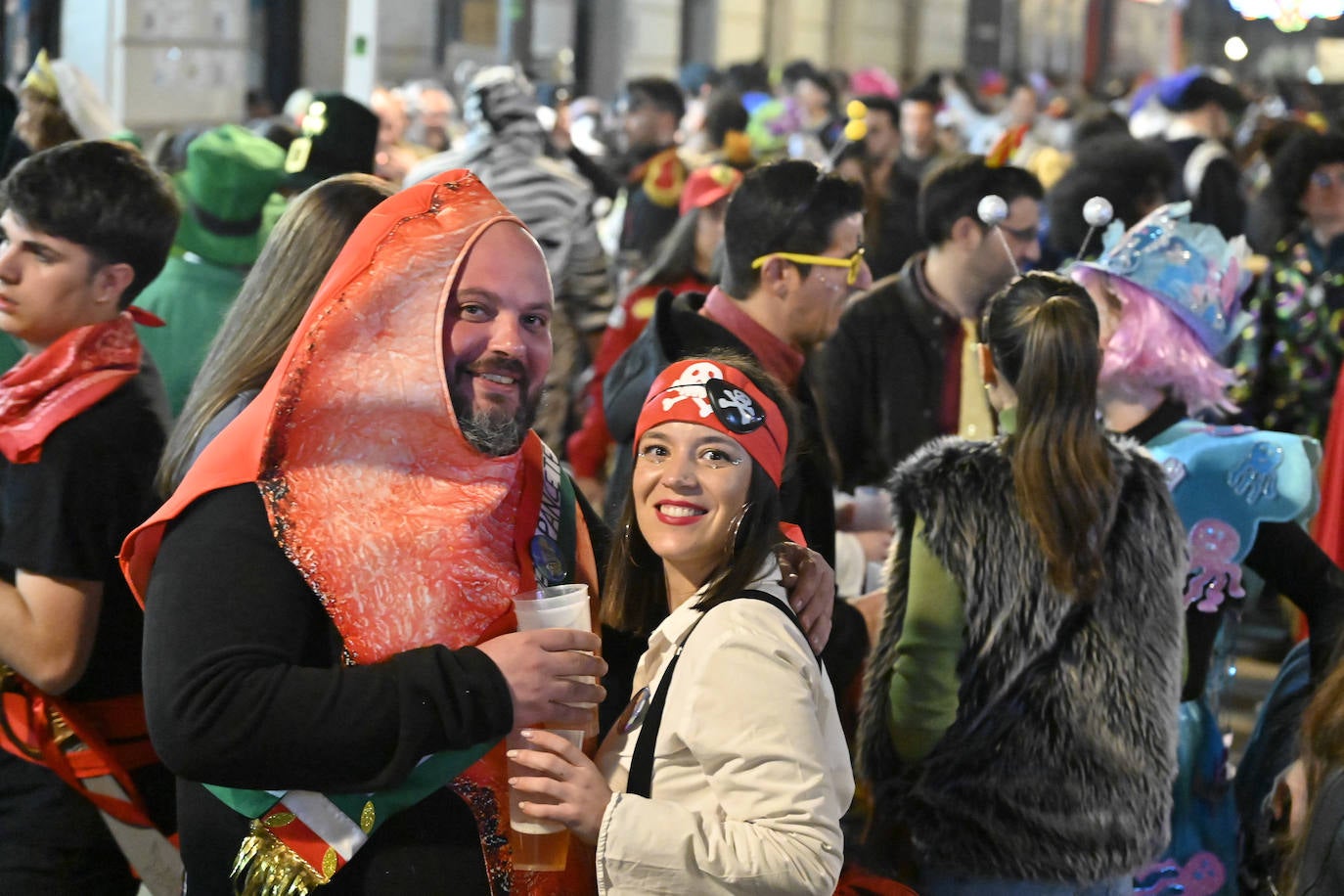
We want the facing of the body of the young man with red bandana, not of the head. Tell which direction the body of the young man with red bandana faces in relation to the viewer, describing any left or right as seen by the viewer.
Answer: facing to the left of the viewer

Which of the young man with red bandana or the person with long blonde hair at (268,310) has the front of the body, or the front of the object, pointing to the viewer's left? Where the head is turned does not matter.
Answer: the young man with red bandana

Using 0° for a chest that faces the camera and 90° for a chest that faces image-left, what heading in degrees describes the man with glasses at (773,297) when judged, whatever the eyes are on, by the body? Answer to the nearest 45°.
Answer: approximately 270°

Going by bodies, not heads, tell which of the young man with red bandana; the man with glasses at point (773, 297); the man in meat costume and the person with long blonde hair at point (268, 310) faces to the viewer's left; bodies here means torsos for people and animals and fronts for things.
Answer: the young man with red bandana

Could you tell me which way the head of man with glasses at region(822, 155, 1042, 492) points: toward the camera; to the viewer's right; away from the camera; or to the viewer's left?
to the viewer's right

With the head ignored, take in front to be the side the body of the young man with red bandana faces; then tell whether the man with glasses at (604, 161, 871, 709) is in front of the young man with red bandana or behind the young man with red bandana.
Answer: behind

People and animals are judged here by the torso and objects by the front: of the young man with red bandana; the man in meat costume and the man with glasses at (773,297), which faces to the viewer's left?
the young man with red bandana

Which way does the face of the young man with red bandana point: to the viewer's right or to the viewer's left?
to the viewer's left

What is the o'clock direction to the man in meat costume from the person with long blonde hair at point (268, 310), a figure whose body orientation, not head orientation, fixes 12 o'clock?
The man in meat costume is roughly at 4 o'clock from the person with long blonde hair.

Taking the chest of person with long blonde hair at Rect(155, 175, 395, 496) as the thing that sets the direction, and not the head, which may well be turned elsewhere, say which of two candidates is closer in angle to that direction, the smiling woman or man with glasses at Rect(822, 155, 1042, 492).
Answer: the man with glasses

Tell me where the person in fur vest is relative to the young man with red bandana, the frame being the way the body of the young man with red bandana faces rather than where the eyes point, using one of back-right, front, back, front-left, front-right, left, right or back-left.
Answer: back

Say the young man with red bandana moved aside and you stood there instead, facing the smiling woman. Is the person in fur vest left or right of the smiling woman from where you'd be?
left

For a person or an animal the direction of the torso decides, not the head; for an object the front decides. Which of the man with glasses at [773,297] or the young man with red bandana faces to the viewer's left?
the young man with red bandana
